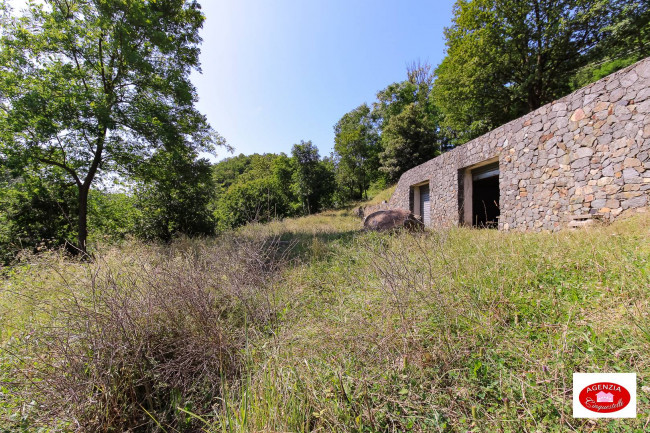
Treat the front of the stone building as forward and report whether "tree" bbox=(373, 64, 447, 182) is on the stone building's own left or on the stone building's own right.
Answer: on the stone building's own right

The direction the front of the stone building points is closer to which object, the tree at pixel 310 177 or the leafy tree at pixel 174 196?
the leafy tree

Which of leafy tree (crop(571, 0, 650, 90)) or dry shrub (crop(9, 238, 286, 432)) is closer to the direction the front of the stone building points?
the dry shrub

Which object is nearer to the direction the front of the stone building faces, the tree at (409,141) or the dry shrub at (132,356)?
the dry shrub

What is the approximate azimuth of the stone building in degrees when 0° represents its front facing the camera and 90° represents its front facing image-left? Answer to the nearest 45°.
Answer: approximately 45°

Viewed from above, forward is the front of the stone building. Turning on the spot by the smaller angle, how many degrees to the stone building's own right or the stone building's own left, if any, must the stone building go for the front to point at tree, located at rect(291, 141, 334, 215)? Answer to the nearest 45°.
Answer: approximately 90° to the stone building's own right

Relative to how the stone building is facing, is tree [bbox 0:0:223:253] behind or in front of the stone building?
in front

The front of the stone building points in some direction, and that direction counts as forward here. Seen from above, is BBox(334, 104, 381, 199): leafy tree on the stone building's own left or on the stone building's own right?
on the stone building's own right

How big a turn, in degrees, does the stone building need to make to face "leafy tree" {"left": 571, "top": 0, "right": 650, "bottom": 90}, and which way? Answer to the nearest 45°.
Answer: approximately 135° to its right

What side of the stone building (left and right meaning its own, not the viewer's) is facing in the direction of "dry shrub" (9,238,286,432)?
front
